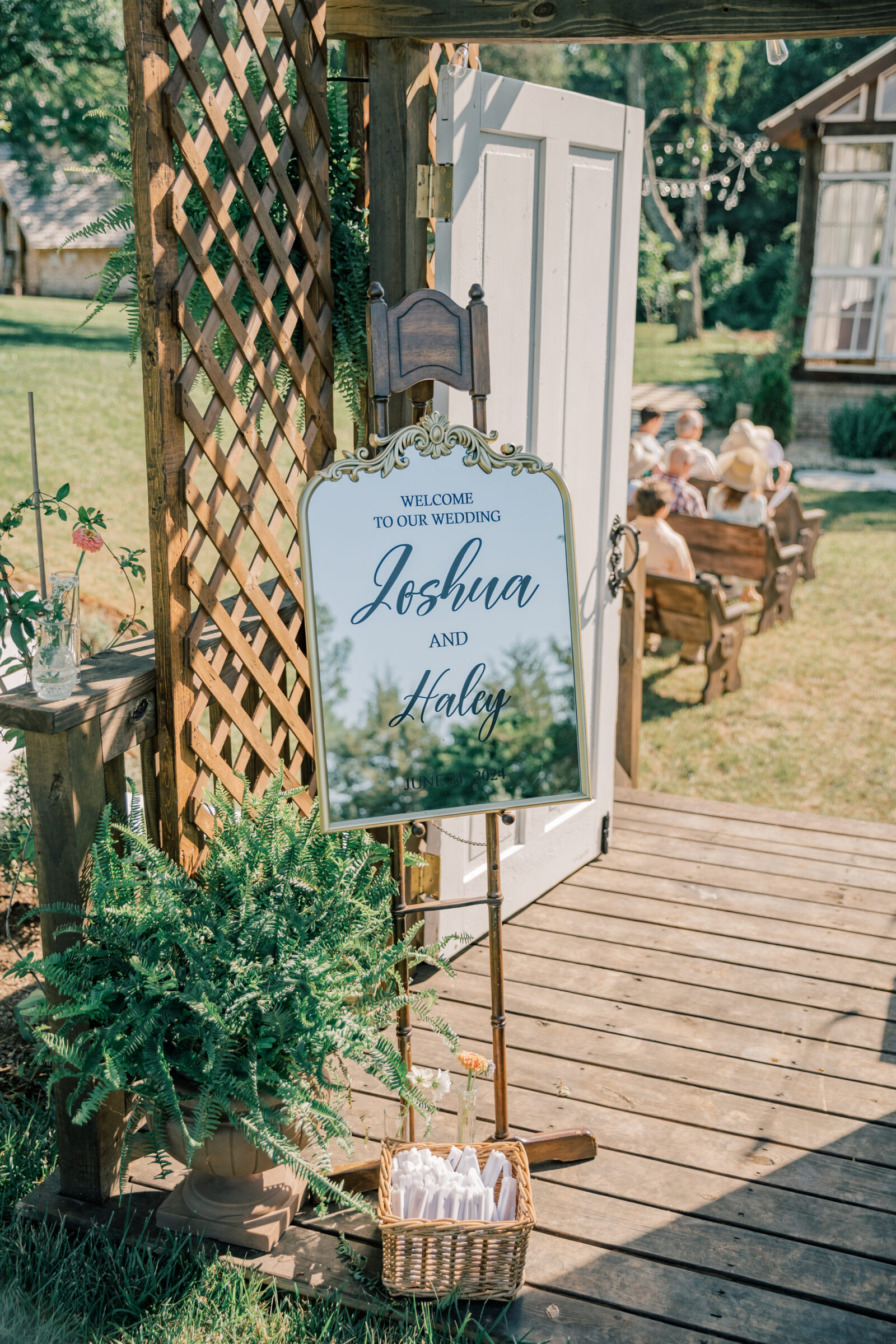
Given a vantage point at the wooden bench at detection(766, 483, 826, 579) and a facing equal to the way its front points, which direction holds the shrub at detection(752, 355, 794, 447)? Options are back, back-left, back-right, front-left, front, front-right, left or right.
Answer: front-left

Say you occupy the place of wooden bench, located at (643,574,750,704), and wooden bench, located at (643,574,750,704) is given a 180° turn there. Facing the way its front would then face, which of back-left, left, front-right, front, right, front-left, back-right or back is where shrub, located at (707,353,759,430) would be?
back-right

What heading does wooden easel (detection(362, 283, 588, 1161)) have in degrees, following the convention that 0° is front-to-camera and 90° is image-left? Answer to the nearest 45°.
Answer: approximately 0°

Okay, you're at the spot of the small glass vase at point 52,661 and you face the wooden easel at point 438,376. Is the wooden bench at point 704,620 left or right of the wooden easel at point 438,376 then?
left

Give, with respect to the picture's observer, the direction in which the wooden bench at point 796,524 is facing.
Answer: facing away from the viewer and to the right of the viewer

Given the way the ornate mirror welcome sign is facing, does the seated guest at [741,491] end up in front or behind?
behind

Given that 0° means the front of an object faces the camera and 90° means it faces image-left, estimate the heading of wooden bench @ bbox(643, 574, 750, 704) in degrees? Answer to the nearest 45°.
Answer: approximately 225°

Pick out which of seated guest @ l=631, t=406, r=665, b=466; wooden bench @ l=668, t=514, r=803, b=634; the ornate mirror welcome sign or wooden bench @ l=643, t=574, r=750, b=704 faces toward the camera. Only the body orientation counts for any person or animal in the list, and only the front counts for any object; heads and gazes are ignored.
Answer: the ornate mirror welcome sign

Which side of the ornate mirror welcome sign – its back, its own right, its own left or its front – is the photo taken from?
front

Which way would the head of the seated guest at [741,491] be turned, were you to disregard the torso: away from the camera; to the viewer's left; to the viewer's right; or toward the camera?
away from the camera
